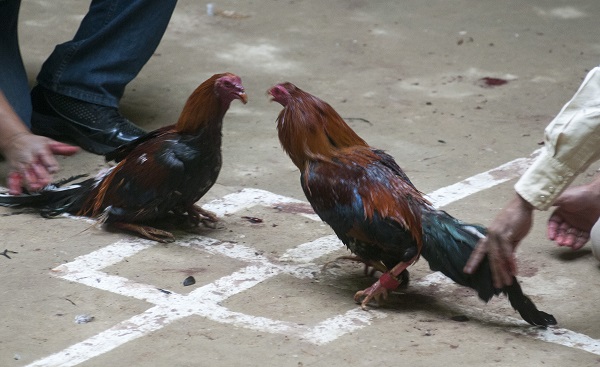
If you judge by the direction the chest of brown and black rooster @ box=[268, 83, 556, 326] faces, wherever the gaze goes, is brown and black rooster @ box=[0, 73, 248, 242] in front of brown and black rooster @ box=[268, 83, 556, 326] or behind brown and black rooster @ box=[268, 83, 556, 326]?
in front

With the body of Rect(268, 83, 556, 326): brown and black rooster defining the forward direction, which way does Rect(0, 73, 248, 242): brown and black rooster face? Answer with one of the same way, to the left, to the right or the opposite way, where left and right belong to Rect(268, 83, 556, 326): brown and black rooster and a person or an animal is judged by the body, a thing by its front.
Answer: the opposite way

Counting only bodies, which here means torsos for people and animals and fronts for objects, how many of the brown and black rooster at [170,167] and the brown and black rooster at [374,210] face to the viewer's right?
1

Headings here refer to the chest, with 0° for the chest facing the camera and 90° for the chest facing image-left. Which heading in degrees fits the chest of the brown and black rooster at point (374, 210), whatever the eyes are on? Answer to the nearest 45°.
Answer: approximately 90°

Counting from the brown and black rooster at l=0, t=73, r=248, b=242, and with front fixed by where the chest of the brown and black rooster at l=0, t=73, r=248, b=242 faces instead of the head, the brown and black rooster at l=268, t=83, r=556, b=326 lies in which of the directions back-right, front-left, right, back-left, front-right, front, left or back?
front-right

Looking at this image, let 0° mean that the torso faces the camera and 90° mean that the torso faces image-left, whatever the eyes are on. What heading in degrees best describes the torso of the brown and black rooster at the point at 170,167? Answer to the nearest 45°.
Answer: approximately 270°

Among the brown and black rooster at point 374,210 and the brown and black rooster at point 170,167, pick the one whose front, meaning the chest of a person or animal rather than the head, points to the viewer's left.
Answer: the brown and black rooster at point 374,210
